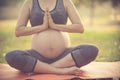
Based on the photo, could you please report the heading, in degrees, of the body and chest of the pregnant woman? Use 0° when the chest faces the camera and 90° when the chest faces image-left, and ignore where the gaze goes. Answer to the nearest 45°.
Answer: approximately 0°
